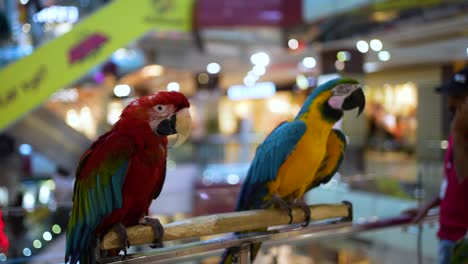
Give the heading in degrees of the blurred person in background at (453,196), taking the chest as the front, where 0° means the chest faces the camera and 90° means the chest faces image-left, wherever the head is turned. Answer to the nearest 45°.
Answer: approximately 90°

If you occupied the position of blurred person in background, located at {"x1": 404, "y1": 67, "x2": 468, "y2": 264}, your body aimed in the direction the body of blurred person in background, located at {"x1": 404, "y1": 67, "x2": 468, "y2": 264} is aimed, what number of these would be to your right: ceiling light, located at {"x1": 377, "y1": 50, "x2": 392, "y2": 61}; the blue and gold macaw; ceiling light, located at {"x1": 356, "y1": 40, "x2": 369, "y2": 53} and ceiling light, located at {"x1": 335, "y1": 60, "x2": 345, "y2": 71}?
3

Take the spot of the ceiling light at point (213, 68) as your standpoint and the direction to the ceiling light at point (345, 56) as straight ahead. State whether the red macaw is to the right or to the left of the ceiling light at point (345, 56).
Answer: right

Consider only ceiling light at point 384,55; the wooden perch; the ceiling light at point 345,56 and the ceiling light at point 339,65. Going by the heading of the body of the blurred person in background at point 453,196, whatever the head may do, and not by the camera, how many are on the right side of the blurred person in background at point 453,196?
3

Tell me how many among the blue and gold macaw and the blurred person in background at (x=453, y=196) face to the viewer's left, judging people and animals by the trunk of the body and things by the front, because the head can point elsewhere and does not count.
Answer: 1

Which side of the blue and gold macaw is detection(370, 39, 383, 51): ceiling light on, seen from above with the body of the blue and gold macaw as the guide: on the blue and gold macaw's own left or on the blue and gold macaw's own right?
on the blue and gold macaw's own left

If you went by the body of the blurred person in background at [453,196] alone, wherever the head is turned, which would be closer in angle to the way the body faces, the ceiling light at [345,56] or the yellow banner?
the yellow banner

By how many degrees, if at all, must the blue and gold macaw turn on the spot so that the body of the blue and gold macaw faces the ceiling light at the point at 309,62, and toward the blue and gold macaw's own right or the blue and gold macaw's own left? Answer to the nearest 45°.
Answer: approximately 135° to the blue and gold macaw's own left

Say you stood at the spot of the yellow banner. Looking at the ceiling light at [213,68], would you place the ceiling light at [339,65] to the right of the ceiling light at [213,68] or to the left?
right

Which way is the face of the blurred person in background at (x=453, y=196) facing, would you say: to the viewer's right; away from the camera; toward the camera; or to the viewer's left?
to the viewer's left

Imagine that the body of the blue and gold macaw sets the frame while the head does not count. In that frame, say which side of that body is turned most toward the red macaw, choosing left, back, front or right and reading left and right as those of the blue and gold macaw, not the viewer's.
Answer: right

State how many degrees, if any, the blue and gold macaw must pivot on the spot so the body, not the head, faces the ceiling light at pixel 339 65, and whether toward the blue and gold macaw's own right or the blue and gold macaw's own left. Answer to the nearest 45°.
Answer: approximately 135° to the blue and gold macaw's own left
